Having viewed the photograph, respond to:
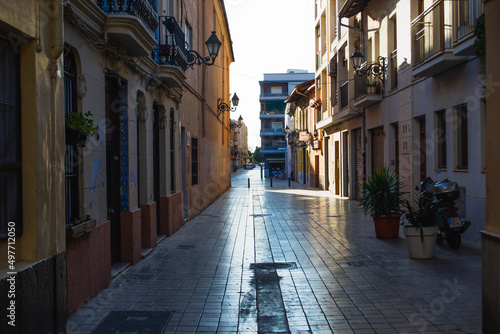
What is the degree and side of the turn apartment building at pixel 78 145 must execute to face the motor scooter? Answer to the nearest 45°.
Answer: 0° — it already faces it

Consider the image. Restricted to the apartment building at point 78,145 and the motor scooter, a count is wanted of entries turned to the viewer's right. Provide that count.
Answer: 1

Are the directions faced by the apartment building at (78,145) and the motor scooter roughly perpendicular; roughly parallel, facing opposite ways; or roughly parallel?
roughly perpendicular

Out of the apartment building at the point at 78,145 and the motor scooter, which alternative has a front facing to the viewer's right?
the apartment building

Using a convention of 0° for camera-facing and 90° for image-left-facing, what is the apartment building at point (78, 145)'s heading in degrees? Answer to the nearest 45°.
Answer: approximately 270°

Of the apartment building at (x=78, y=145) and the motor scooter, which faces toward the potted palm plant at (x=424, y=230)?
the apartment building

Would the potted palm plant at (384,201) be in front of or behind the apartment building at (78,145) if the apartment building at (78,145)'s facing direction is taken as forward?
in front
